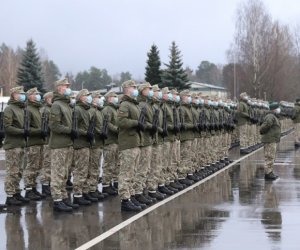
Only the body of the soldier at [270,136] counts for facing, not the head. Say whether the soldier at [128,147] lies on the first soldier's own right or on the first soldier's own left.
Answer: on the first soldier's own right
